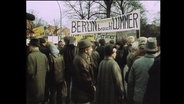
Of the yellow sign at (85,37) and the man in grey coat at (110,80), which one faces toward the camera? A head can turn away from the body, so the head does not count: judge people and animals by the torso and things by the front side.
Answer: the yellow sign

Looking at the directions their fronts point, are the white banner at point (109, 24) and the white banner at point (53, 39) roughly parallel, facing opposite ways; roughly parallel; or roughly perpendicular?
roughly parallel

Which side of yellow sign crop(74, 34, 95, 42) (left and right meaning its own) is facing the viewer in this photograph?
front

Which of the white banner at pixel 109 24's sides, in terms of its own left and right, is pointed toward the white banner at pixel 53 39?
right

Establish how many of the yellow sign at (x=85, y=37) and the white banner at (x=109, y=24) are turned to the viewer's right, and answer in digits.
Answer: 0

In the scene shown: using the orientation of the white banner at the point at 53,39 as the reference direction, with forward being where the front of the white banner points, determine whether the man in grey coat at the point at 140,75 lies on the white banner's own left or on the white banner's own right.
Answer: on the white banner's own left

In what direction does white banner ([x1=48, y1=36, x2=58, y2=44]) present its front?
toward the camera
